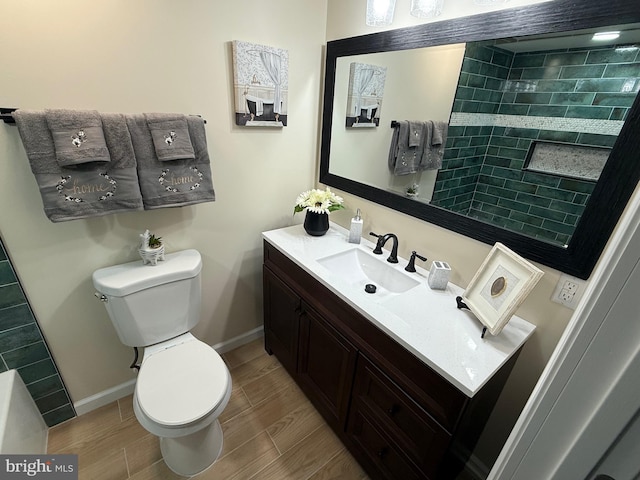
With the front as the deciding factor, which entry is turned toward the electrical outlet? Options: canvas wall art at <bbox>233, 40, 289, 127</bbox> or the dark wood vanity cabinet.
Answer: the canvas wall art

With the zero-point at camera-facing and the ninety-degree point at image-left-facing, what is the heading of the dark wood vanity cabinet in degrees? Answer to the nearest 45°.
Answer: approximately 45°

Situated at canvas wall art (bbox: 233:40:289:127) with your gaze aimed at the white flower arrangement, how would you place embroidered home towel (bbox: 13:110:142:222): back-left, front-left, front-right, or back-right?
back-right

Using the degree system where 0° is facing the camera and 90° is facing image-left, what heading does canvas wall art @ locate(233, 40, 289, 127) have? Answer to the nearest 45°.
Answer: approximately 315°

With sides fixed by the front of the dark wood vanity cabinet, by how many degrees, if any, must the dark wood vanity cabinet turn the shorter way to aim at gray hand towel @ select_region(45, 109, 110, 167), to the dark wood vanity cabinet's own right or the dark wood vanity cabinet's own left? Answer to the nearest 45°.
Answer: approximately 45° to the dark wood vanity cabinet's own right

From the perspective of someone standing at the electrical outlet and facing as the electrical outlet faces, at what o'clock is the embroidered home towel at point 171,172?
The embroidered home towel is roughly at 2 o'clock from the electrical outlet.

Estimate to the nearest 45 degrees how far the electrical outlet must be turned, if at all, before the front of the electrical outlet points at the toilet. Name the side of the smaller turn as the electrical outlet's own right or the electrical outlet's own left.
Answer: approximately 45° to the electrical outlet's own right
